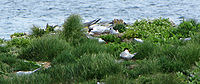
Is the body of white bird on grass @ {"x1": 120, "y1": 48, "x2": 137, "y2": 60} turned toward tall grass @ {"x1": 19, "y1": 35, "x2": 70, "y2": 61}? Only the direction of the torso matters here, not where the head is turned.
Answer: yes

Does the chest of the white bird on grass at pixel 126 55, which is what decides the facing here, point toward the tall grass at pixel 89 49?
yes

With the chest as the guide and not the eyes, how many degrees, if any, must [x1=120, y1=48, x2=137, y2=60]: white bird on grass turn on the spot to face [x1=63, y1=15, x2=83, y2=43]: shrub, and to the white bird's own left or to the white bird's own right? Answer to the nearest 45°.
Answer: approximately 45° to the white bird's own right

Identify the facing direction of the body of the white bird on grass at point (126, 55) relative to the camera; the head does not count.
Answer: to the viewer's left

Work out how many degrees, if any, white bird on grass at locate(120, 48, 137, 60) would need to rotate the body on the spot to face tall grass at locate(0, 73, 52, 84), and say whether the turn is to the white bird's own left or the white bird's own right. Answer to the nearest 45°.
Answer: approximately 45° to the white bird's own left
